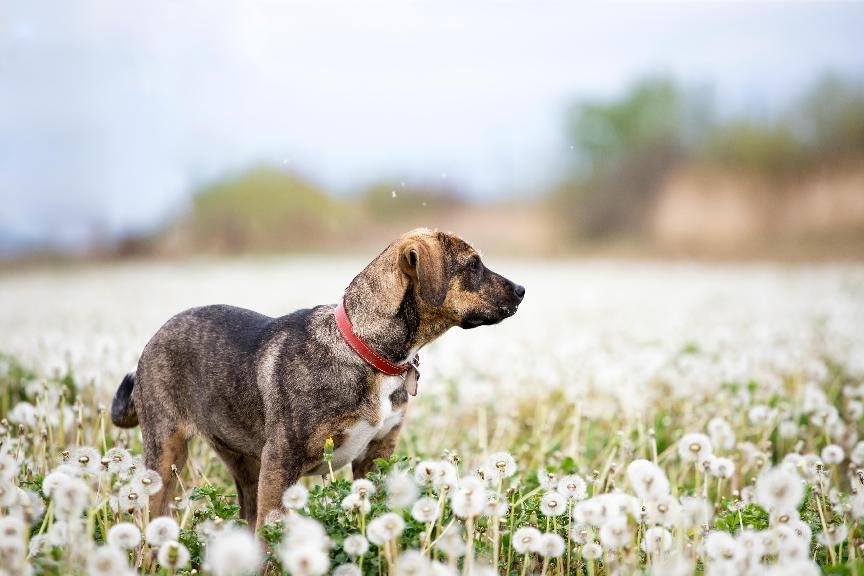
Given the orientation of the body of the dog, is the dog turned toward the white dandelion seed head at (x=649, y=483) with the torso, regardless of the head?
yes

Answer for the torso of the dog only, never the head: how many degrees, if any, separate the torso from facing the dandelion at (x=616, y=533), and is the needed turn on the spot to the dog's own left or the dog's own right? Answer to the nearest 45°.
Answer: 0° — it already faces it

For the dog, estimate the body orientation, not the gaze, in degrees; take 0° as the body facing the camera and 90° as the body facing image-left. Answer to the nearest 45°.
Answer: approximately 315°

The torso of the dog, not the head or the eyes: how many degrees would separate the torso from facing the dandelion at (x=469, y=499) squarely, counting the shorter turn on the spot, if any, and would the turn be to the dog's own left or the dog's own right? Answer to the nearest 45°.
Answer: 0° — it already faces it

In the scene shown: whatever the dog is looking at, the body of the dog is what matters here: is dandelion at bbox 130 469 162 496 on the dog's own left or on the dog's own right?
on the dog's own right

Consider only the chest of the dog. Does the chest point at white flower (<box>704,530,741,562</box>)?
yes
